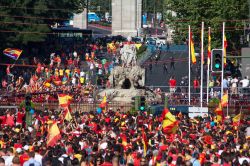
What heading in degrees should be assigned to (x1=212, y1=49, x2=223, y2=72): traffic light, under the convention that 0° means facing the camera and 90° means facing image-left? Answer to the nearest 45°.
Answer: approximately 0°
